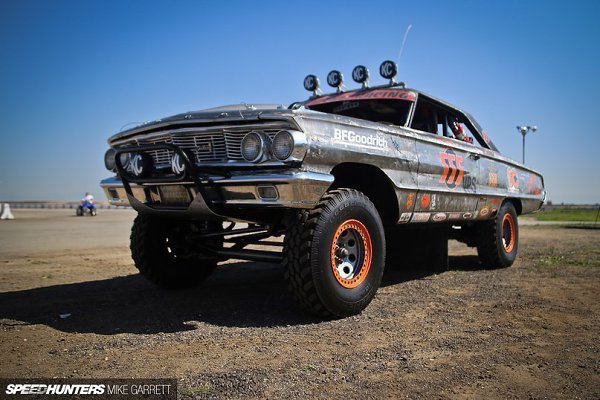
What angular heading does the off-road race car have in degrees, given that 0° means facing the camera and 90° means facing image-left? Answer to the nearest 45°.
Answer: approximately 45°
